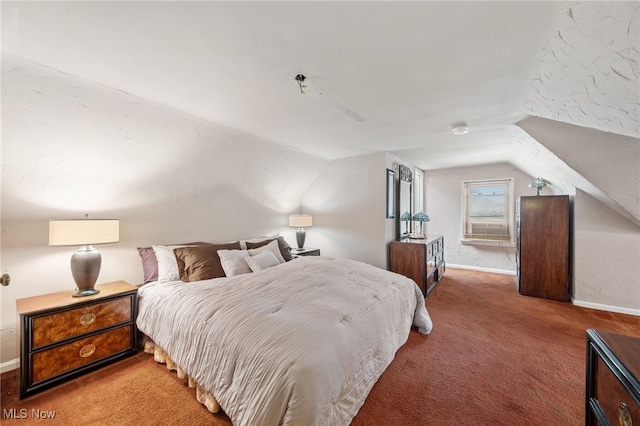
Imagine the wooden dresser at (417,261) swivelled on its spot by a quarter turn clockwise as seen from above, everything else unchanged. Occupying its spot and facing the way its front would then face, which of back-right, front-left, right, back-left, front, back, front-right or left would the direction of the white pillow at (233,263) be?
front-right

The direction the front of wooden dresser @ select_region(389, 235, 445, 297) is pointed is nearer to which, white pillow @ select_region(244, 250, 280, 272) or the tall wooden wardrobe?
the tall wooden wardrobe

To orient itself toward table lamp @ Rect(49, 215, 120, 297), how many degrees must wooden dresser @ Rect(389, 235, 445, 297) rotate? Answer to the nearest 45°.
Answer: approximately 135° to its right

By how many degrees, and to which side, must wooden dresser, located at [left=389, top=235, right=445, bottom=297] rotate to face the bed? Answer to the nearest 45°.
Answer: approximately 90° to its right

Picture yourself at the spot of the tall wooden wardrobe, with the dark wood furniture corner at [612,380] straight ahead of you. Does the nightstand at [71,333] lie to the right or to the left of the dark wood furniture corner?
right

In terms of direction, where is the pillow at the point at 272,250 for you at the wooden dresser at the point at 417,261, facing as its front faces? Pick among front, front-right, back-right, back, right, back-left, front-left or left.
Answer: back-right

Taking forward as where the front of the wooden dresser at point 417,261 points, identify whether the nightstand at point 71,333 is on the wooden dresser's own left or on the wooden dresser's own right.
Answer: on the wooden dresser's own right
